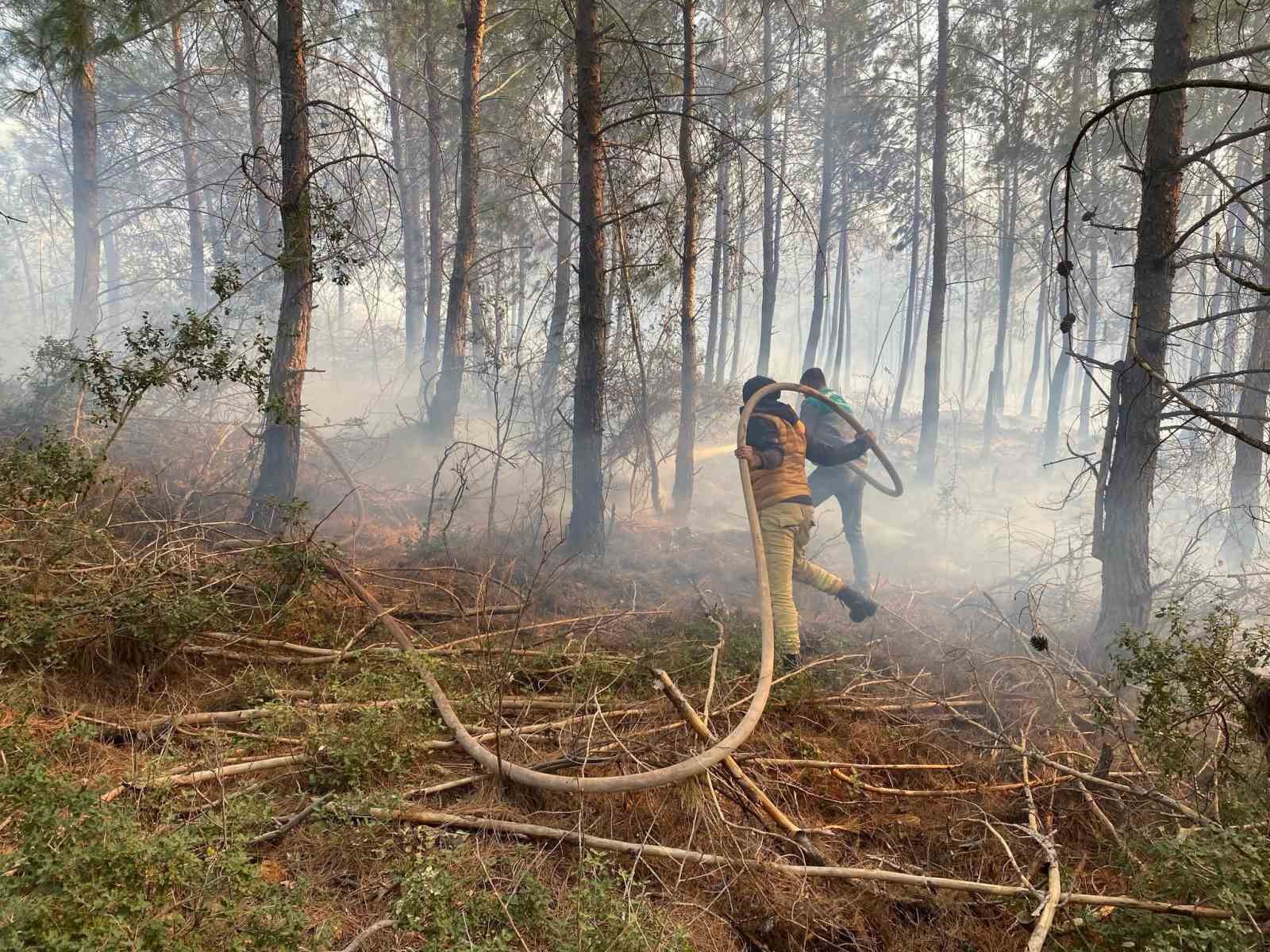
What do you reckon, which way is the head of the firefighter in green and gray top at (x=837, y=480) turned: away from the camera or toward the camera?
away from the camera

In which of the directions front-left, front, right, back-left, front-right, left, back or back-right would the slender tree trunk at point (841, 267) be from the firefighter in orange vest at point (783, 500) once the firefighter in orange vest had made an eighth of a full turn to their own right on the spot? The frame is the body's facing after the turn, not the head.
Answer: front

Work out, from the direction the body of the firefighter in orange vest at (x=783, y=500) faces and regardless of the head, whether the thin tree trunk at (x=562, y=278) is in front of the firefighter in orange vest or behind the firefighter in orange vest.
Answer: in front

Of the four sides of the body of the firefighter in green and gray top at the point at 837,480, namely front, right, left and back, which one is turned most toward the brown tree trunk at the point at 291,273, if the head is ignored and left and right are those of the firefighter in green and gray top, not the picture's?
left

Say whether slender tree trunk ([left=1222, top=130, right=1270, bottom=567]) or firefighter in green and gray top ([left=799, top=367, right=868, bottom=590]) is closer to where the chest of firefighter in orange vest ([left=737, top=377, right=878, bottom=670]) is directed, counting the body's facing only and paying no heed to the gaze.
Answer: the firefighter in green and gray top

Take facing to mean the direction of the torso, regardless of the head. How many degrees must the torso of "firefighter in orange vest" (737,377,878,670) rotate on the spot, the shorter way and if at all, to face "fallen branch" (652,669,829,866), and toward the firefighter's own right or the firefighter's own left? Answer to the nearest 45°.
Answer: approximately 135° to the firefighter's own left

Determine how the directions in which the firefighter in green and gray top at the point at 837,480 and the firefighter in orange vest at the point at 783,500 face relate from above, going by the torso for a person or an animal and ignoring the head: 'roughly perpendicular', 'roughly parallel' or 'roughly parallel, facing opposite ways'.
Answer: roughly parallel

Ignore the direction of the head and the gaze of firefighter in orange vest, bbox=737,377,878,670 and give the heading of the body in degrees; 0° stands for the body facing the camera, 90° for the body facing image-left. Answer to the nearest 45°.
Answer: approximately 135°

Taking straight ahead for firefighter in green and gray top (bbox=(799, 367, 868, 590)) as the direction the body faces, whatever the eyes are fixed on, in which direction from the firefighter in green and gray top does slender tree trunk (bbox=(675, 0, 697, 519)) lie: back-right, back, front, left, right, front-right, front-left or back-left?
front

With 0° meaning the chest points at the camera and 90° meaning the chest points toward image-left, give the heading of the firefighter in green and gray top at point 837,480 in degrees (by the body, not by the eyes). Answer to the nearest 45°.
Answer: approximately 135°

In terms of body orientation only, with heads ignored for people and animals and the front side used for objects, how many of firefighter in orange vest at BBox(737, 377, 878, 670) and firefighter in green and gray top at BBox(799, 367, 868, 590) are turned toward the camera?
0

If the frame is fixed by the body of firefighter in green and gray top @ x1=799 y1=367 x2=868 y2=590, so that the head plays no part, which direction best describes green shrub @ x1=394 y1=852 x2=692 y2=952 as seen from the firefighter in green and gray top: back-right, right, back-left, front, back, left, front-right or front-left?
back-left

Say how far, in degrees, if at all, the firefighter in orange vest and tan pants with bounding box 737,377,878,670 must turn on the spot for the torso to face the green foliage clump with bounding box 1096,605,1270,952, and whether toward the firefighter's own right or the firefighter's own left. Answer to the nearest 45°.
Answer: approximately 180°

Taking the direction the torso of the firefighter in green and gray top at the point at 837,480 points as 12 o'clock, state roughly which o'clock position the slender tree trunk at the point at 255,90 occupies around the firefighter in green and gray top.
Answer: The slender tree trunk is roughly at 10 o'clock from the firefighter in green and gray top.
